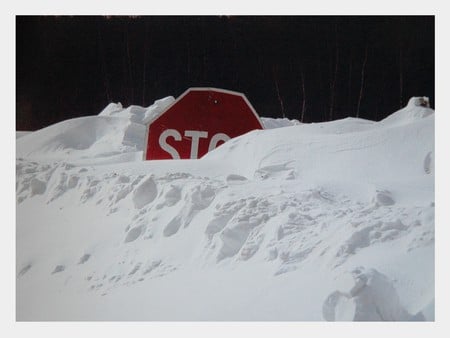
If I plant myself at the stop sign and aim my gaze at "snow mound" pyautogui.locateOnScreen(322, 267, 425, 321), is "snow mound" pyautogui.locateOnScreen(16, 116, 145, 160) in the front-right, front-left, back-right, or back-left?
back-right

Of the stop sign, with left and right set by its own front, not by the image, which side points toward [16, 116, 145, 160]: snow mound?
right

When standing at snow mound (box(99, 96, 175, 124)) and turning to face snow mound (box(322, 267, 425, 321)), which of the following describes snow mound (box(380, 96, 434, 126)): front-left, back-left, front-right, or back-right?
front-left

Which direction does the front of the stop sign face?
toward the camera

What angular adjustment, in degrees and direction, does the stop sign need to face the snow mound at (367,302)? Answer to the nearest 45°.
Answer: approximately 45° to its left

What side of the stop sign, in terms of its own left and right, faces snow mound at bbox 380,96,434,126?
left

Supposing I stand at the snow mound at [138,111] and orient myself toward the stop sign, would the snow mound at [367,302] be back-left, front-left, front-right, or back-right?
front-right
